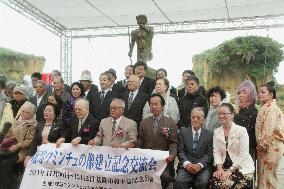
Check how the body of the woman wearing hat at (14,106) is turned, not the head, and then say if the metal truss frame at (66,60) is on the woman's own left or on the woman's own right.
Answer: on the woman's own left

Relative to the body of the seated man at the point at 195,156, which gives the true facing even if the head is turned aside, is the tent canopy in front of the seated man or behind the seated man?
behind

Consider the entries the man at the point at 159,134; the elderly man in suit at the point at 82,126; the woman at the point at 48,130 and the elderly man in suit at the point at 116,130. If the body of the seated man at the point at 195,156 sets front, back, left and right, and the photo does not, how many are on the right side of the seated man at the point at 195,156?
4

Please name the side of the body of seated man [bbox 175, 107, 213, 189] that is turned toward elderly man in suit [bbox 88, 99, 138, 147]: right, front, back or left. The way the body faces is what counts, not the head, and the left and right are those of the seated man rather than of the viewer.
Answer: right

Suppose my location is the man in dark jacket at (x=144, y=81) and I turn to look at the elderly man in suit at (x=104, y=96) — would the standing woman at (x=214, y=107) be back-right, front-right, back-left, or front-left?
back-left
